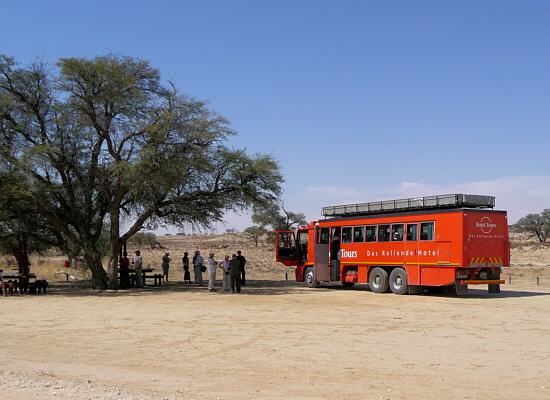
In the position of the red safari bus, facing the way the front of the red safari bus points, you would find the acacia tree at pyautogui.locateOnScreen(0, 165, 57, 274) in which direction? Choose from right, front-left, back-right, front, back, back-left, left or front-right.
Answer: front-left

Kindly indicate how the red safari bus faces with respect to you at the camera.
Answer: facing away from the viewer and to the left of the viewer

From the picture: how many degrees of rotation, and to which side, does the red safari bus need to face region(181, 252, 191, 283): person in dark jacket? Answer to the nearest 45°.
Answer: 0° — it already faces them

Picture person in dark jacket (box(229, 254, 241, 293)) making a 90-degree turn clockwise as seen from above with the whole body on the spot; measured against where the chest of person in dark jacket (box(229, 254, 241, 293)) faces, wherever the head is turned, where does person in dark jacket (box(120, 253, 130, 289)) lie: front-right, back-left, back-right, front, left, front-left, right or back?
back-left

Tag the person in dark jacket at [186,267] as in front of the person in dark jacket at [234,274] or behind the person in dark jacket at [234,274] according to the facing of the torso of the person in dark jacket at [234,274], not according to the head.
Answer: in front

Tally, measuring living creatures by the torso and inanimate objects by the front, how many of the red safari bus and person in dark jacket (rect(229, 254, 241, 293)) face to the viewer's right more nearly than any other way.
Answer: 0
